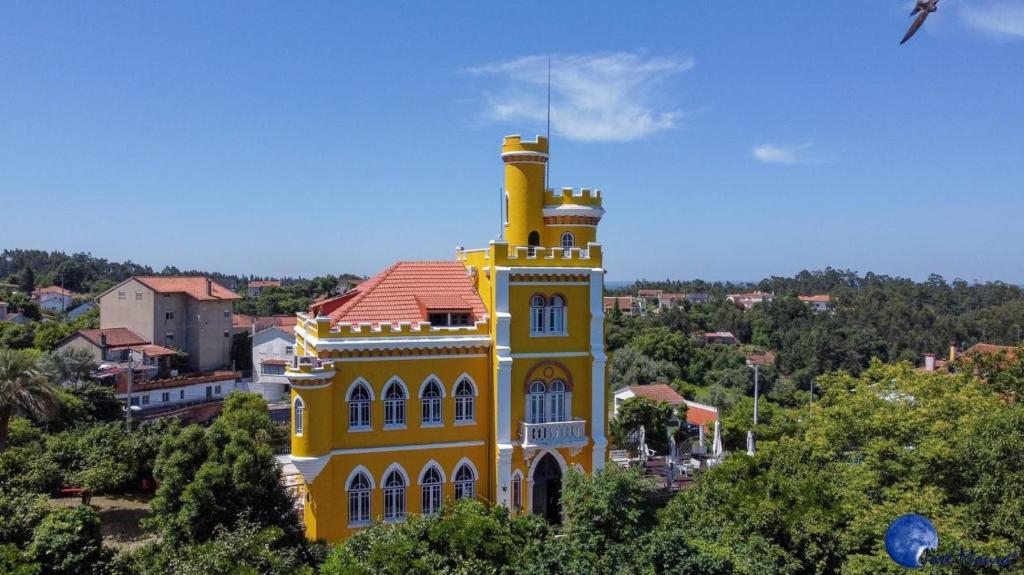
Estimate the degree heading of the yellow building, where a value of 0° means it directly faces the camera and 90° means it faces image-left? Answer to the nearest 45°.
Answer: approximately 0°

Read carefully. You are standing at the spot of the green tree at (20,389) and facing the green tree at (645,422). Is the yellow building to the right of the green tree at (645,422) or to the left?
right
